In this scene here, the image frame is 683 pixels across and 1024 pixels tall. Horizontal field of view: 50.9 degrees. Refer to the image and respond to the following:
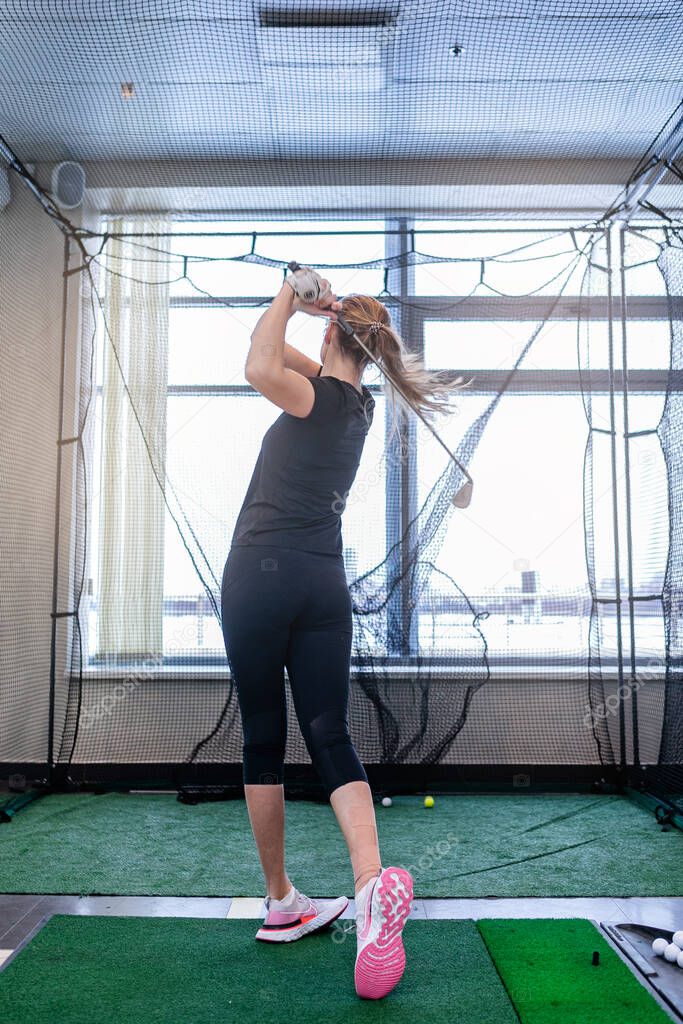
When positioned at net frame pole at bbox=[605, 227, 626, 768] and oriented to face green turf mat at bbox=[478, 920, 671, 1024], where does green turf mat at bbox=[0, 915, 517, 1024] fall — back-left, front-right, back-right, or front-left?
front-right

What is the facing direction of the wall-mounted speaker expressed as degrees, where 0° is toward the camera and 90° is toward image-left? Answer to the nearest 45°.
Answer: approximately 315°

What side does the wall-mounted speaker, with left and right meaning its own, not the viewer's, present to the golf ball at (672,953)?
front

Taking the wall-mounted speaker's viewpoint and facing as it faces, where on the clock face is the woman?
The woman is roughly at 1 o'clock from the wall-mounted speaker.

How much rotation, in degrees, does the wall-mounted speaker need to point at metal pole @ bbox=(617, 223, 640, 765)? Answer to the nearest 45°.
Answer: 0° — it already faces it

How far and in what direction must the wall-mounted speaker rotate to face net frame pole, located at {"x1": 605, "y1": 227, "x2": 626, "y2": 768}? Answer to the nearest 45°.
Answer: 0° — it already faces it
